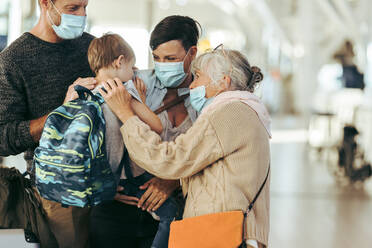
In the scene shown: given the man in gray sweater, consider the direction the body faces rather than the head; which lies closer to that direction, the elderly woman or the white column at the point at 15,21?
the elderly woman

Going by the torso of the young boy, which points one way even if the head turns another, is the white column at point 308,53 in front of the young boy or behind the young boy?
in front

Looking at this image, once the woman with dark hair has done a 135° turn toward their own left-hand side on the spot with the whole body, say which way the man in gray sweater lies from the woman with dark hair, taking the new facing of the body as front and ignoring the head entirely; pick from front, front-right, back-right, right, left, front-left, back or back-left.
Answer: back

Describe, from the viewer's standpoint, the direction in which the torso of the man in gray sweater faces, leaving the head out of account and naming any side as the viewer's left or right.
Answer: facing the viewer and to the right of the viewer

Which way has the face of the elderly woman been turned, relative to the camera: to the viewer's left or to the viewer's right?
to the viewer's left

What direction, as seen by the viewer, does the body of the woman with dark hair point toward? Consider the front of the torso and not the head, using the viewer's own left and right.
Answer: facing the viewer and to the left of the viewer

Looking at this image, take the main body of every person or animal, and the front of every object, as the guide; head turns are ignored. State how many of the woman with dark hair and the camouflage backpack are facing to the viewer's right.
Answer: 0

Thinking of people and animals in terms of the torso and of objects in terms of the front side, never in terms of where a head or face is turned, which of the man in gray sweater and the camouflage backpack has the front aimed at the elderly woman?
the man in gray sweater

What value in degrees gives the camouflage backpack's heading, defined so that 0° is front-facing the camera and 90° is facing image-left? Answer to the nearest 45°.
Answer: approximately 45°

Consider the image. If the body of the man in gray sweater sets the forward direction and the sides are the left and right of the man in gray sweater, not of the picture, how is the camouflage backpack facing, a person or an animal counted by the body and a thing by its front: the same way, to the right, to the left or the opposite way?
to the right

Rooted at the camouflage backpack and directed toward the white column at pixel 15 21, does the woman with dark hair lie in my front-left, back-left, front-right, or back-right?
front-right

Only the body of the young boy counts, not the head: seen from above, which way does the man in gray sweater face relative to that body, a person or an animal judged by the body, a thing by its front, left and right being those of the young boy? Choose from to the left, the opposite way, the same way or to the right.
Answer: to the right

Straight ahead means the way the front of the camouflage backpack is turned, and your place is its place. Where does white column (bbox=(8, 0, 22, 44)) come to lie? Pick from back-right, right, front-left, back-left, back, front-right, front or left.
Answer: back-right

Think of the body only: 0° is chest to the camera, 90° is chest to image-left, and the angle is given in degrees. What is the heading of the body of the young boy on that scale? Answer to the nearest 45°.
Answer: approximately 225°
